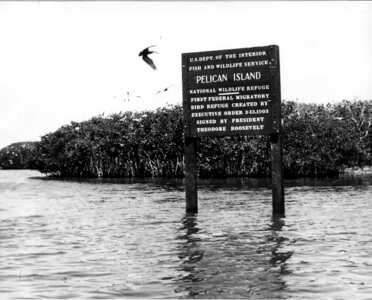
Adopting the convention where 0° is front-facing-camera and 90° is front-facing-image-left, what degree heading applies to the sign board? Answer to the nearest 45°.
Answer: approximately 0°
